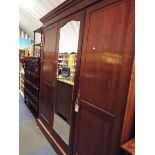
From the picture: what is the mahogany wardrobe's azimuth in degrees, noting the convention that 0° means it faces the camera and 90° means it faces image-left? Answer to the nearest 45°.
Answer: approximately 45°
